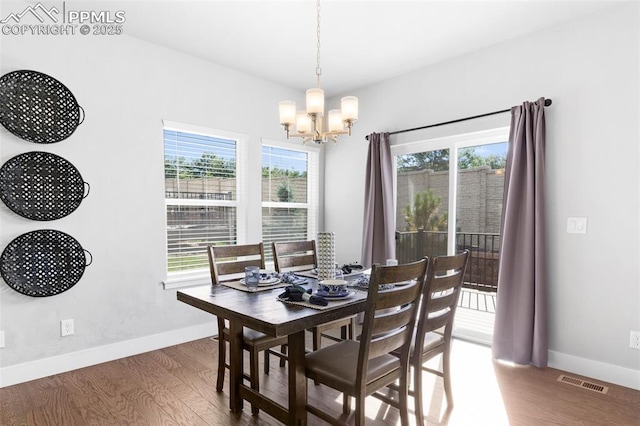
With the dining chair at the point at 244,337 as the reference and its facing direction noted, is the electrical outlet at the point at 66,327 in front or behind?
behind

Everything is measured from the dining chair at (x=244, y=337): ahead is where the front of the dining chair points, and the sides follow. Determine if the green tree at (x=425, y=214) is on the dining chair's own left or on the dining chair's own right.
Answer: on the dining chair's own left

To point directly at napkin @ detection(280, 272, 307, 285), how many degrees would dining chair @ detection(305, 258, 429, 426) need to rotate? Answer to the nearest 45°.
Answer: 0° — it already faces it

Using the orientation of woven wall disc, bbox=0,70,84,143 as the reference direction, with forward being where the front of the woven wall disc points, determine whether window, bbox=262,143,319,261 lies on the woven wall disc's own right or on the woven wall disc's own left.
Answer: on the woven wall disc's own left

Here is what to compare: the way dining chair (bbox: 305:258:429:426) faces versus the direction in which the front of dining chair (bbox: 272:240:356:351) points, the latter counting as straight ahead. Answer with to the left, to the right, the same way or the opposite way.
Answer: the opposite way

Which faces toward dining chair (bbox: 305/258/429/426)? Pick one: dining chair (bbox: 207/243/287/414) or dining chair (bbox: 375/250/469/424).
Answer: dining chair (bbox: 207/243/287/414)

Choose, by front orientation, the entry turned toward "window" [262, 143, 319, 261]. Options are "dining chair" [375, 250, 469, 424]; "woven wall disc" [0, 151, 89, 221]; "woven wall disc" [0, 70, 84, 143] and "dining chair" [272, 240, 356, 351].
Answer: "dining chair" [375, 250, 469, 424]

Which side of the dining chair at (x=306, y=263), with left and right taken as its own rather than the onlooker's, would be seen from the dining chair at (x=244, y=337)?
right

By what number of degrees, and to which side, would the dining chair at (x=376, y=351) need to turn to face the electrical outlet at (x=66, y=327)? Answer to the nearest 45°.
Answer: approximately 45° to its left

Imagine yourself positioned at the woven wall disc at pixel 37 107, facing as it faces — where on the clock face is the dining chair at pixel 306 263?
The dining chair is roughly at 10 o'clock from the woven wall disc.

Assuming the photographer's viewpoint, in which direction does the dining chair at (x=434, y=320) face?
facing away from the viewer and to the left of the viewer
